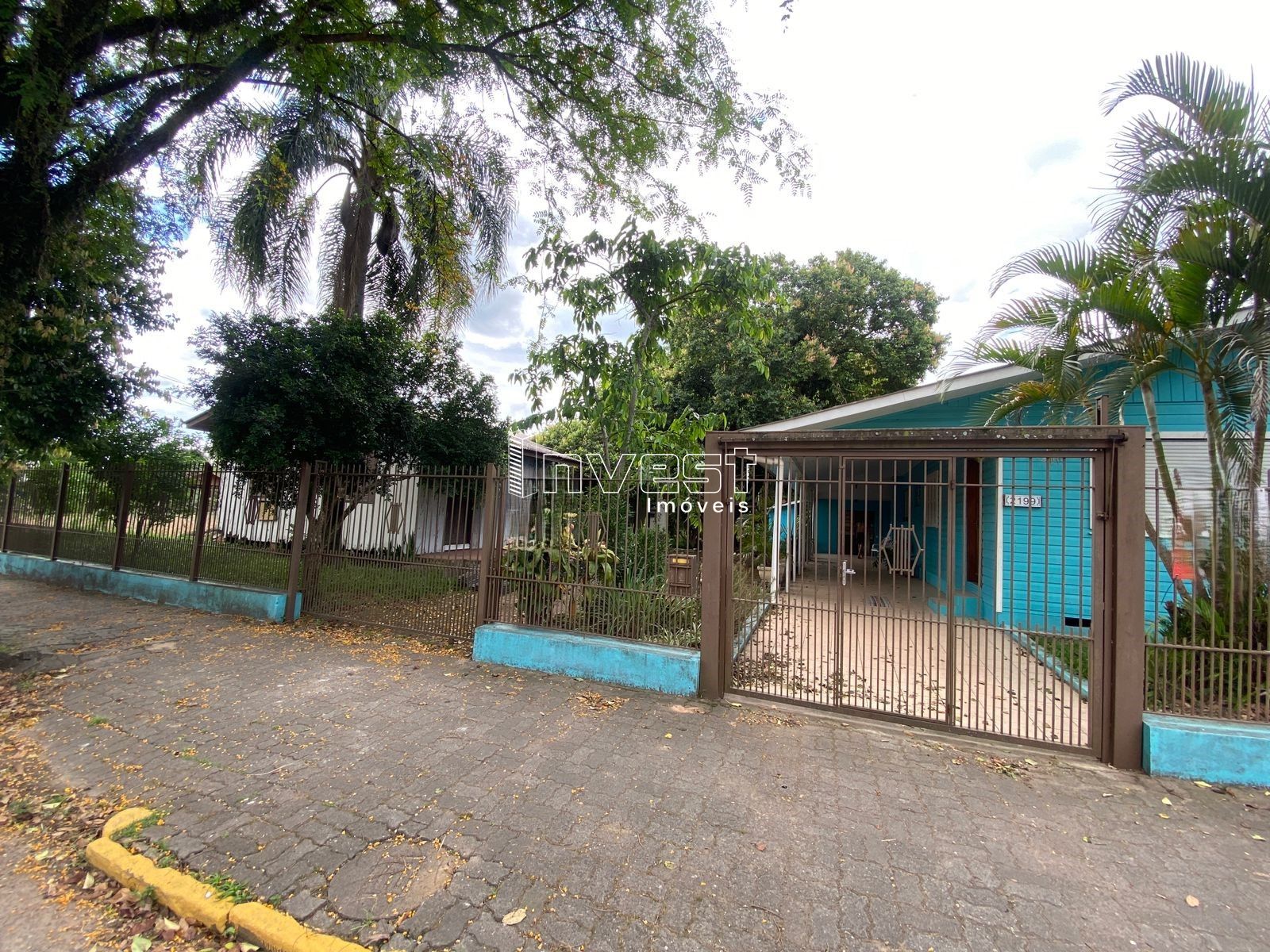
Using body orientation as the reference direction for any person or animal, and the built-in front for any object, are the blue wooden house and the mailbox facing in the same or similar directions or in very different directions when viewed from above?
same or similar directions

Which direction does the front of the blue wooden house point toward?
toward the camera

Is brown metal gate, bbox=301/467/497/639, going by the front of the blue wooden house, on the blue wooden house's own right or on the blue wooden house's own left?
on the blue wooden house's own right

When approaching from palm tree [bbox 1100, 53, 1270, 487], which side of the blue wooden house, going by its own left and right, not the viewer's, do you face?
front

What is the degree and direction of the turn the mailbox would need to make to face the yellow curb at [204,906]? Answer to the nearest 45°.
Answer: approximately 45° to its right

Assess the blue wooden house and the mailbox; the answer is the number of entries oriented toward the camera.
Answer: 2

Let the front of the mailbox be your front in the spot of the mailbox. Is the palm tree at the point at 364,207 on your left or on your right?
on your right

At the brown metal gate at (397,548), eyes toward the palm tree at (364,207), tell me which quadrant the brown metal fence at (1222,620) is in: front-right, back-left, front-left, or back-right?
back-right

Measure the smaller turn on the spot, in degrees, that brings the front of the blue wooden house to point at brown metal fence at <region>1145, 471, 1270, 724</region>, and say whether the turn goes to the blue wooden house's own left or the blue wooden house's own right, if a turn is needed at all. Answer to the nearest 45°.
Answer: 0° — it already faces it

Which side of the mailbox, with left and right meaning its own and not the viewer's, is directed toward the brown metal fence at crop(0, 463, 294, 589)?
right

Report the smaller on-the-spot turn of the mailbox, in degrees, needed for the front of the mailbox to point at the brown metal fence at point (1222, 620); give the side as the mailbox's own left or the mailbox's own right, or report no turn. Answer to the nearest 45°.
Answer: approximately 90° to the mailbox's own left

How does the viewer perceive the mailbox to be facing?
facing the viewer
